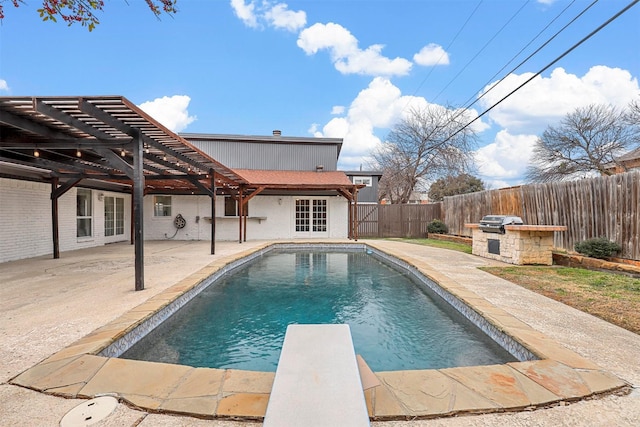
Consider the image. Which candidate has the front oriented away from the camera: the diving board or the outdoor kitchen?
the diving board

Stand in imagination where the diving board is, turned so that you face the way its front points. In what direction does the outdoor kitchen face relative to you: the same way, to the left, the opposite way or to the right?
to the left

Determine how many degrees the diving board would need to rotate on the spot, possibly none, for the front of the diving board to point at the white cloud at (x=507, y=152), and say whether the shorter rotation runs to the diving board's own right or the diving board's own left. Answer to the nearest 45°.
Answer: approximately 45° to the diving board's own right

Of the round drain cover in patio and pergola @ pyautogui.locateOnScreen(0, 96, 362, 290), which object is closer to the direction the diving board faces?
the pergola

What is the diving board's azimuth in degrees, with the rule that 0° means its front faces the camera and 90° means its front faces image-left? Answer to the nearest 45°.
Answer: approximately 180°

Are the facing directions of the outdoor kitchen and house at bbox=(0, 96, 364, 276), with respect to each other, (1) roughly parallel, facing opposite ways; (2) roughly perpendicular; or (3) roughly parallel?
roughly perpendicular

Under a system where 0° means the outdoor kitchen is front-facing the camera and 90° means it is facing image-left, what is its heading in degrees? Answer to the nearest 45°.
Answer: approximately 45°

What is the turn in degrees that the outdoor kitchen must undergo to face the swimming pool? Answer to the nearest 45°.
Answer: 0° — it already faces it
